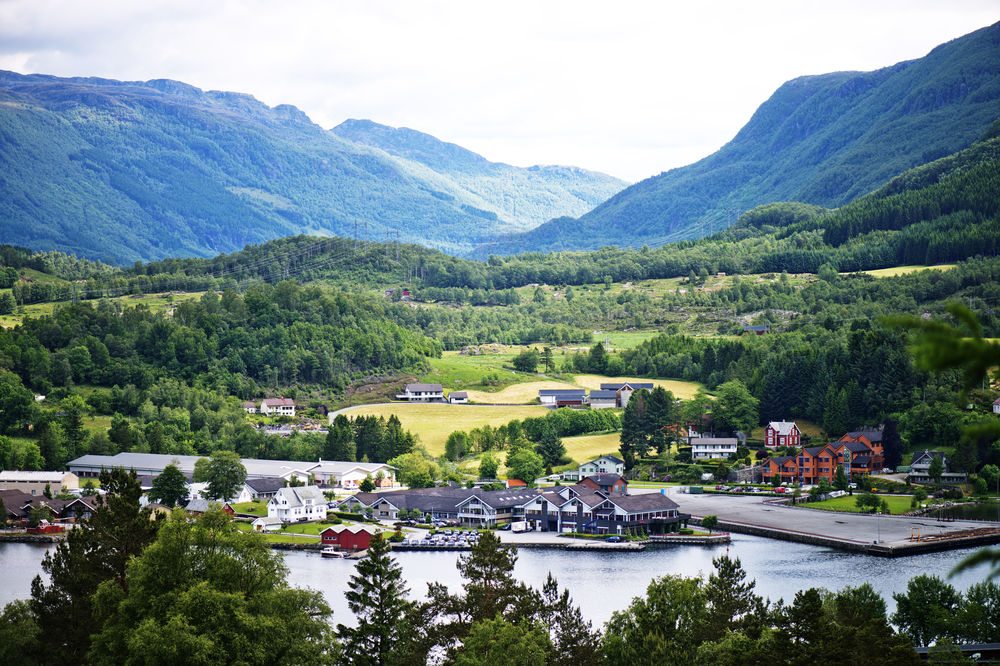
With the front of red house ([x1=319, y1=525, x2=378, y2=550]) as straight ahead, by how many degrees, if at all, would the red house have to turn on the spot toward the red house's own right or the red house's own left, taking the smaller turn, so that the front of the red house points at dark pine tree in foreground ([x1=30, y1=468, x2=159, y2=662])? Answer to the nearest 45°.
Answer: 0° — it already faces it

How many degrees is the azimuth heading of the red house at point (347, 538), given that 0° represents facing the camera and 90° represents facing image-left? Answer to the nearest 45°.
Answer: approximately 0°

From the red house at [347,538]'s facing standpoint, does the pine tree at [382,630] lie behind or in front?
in front

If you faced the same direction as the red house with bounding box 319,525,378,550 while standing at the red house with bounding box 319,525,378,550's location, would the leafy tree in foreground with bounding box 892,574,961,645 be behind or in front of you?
in front

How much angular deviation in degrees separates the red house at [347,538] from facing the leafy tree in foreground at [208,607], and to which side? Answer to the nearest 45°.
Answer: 0° — it already faces it

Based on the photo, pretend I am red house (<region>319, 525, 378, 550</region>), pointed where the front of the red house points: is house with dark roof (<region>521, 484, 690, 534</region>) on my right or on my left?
on my left
